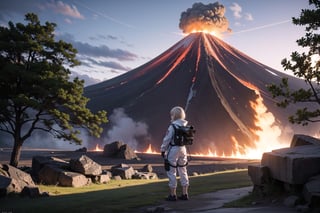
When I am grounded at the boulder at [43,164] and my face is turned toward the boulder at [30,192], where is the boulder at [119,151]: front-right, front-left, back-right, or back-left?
back-left

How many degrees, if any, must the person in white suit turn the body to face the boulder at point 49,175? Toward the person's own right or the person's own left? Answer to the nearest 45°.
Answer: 0° — they already face it

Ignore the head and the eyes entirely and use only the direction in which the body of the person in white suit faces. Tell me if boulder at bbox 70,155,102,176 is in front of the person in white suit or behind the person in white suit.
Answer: in front

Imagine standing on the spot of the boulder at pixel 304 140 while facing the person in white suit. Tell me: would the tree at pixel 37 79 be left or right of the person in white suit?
right

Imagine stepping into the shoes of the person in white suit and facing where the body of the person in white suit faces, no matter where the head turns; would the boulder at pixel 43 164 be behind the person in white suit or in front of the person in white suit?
in front

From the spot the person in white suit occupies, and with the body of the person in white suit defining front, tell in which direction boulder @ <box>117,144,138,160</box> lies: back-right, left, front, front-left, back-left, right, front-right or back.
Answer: front-right

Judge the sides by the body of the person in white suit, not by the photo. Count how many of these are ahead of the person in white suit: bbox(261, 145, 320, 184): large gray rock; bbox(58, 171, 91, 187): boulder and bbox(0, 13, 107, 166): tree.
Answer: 2

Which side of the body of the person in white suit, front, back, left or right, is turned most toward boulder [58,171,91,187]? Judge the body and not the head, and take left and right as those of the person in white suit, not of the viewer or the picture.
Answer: front

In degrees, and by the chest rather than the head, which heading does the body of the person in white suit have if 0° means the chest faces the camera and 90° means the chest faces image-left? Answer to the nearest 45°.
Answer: approximately 135°

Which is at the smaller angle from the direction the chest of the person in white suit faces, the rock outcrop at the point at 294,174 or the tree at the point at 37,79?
the tree

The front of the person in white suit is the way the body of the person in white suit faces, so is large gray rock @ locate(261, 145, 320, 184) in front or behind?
behind

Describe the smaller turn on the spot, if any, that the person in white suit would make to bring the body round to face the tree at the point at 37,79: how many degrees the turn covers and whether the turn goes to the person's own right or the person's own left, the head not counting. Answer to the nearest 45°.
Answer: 0° — they already face it

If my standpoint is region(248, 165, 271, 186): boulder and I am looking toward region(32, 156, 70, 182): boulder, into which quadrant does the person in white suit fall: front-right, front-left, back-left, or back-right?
front-left
